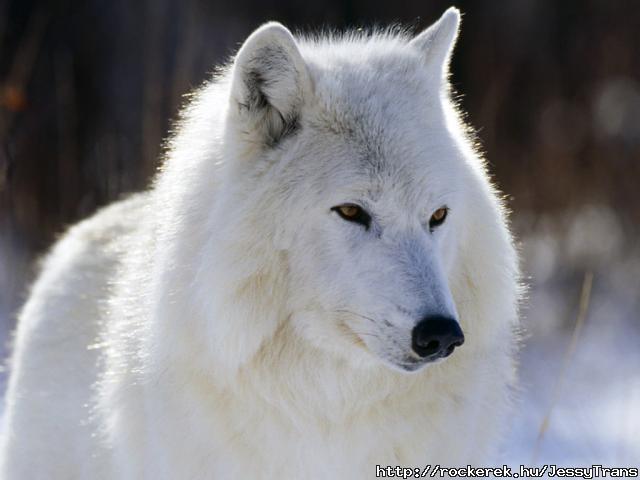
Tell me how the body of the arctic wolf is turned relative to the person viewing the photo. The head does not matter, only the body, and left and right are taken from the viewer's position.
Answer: facing the viewer and to the right of the viewer
